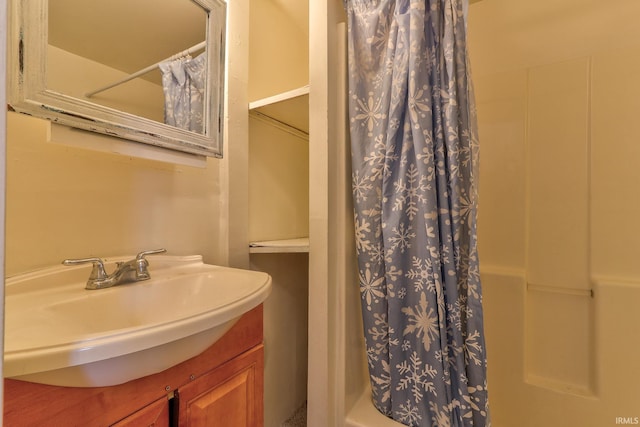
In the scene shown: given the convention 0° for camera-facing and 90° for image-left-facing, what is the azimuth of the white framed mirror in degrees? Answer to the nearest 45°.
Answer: approximately 315°

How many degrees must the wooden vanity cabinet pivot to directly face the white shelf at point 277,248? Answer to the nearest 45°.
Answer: approximately 90° to its left

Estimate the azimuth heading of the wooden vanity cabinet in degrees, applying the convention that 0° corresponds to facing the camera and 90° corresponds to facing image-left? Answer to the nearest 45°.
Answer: approximately 315°
